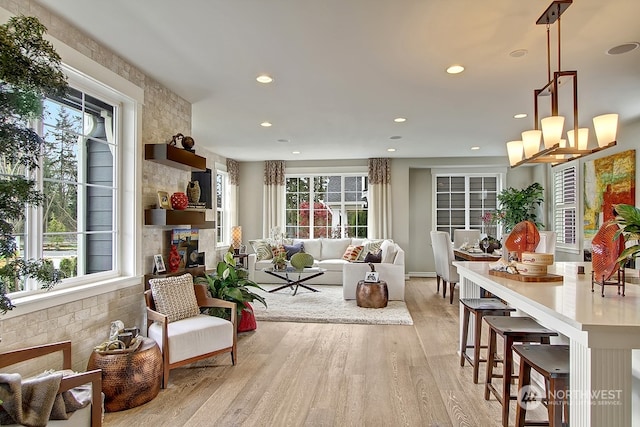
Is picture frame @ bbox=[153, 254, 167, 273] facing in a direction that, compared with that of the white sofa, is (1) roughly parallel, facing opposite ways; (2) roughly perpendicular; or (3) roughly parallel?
roughly perpendicular

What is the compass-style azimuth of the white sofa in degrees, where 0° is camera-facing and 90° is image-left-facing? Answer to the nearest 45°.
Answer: approximately 0°

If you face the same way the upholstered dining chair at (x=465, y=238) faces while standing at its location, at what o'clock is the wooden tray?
The wooden tray is roughly at 12 o'clock from the upholstered dining chair.

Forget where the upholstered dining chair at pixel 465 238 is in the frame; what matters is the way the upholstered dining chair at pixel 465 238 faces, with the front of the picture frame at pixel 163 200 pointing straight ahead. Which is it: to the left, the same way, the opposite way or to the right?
to the right

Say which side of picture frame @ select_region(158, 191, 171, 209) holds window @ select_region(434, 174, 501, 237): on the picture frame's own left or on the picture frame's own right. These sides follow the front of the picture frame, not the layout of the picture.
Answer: on the picture frame's own left

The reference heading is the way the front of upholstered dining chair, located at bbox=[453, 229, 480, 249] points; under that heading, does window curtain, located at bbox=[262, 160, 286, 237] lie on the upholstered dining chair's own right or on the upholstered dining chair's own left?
on the upholstered dining chair's own right

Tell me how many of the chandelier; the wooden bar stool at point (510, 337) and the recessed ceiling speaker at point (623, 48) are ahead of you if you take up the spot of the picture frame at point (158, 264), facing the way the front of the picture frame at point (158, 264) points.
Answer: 3

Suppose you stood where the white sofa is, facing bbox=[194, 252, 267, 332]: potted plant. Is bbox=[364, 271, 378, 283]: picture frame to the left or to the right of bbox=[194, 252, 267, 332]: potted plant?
left

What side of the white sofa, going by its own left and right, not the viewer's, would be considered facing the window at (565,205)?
left
